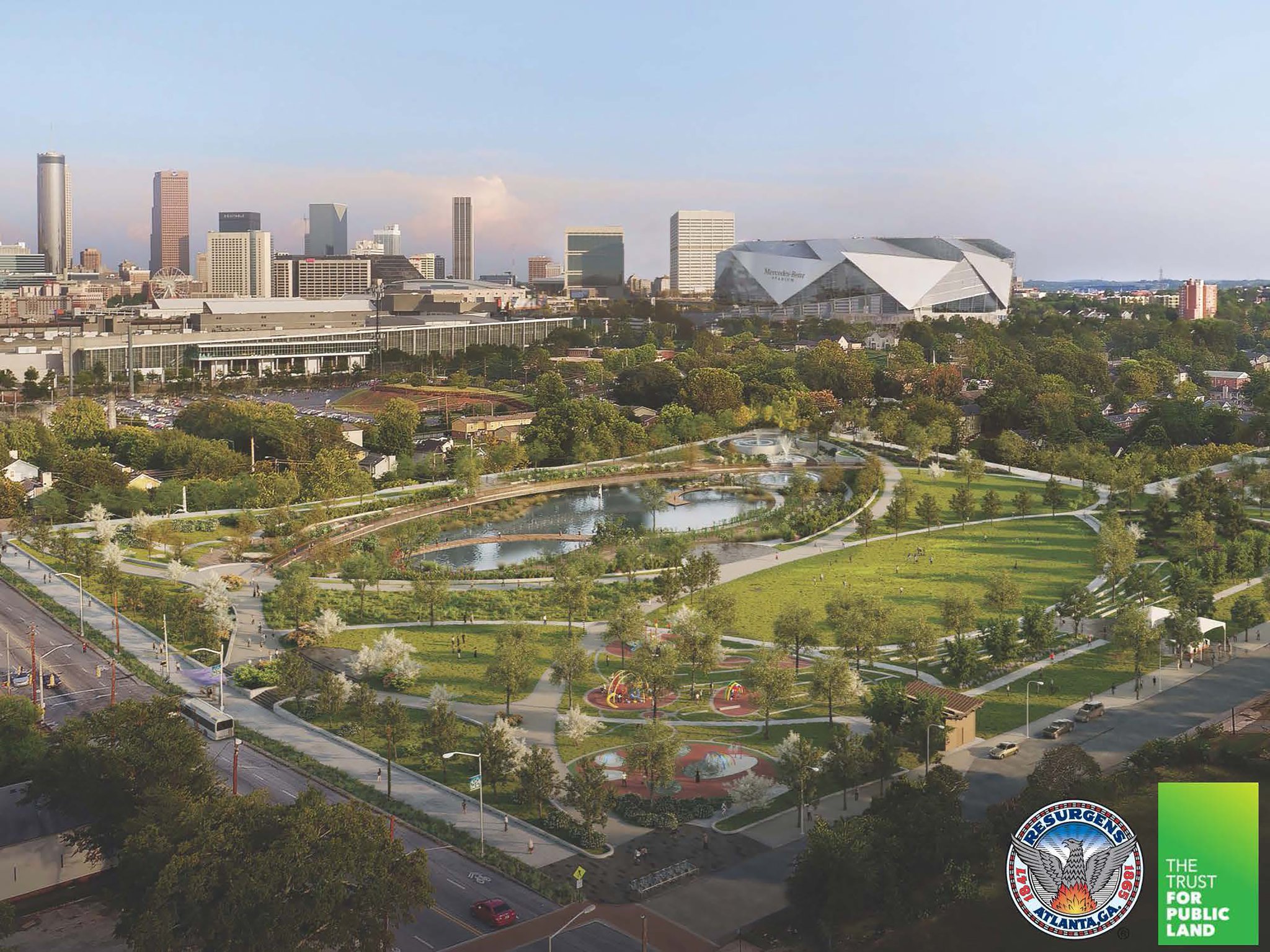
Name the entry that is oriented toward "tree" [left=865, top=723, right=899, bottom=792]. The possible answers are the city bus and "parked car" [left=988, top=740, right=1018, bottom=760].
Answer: the parked car

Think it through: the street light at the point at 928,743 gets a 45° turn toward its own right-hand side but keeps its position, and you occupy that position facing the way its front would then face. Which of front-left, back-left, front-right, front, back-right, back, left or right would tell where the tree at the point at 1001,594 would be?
back-left

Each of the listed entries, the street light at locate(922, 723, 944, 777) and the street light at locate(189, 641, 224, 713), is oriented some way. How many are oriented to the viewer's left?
1

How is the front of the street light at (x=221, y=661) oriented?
to the viewer's left

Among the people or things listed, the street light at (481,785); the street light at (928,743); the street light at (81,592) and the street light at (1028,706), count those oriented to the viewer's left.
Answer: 2

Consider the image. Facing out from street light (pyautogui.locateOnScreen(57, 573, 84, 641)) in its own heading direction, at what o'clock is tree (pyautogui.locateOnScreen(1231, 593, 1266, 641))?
The tree is roughly at 7 o'clock from the street light.

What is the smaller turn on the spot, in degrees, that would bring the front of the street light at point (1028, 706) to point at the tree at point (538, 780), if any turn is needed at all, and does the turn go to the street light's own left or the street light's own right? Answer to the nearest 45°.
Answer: approximately 135° to the street light's own right

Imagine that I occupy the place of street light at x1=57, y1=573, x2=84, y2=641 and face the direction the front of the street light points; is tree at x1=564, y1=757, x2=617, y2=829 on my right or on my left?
on my left

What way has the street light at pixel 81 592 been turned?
to the viewer's left

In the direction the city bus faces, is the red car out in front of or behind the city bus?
behind

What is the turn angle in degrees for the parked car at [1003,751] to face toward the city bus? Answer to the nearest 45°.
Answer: approximately 45° to its right

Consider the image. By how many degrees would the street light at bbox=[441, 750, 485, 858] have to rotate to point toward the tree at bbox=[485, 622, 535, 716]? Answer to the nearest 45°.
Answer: approximately 90° to its right

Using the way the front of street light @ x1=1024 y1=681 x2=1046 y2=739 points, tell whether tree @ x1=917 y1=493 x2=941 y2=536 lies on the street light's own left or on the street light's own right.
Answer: on the street light's own left

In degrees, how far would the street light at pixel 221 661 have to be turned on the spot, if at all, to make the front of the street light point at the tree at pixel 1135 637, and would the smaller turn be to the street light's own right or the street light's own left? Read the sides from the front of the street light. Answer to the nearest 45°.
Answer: approximately 180°

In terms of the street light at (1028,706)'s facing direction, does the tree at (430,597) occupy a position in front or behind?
behind

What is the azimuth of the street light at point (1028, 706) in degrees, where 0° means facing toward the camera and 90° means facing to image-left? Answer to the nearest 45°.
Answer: approximately 270°

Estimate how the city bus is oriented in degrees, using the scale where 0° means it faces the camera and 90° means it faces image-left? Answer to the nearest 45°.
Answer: approximately 135°
